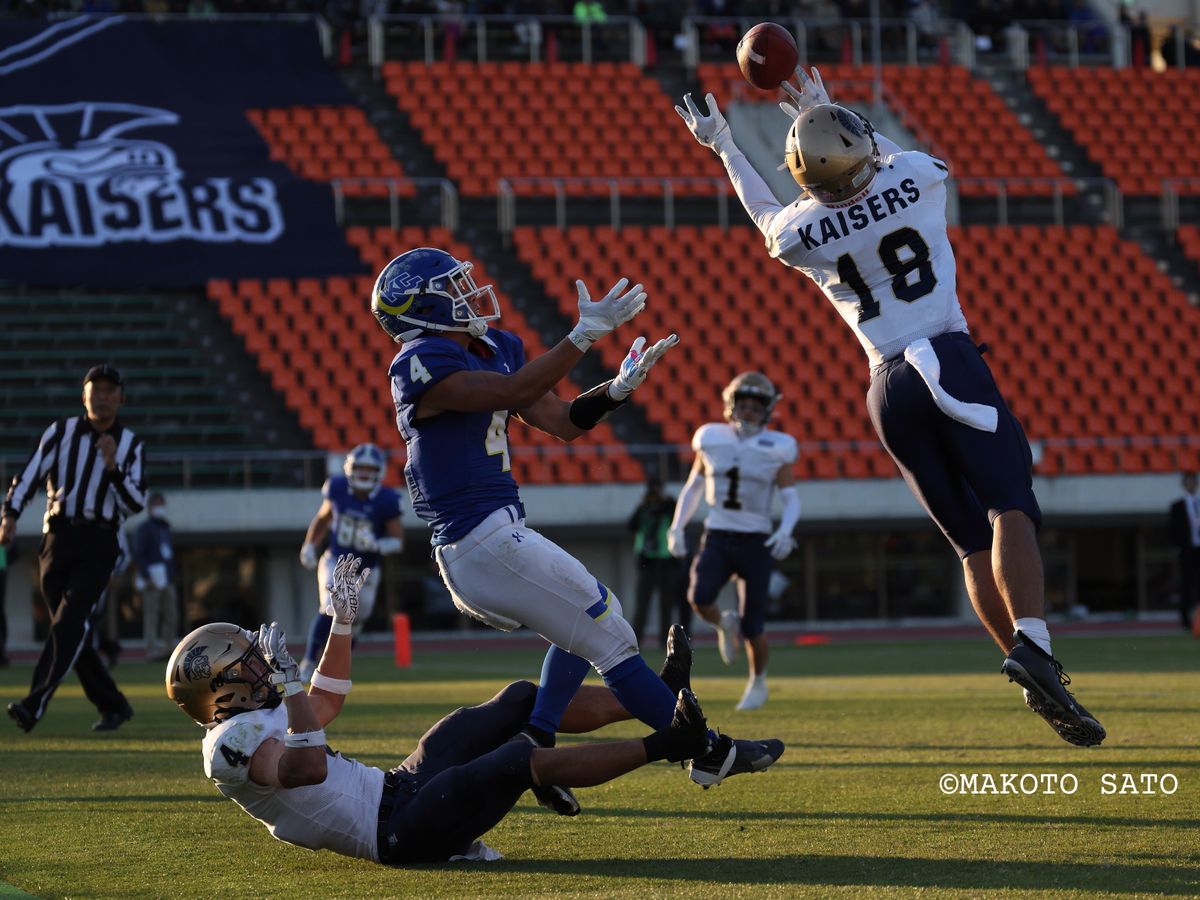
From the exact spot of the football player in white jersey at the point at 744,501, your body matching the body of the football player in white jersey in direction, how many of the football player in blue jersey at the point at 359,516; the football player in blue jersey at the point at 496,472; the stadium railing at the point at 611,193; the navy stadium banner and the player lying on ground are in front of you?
2

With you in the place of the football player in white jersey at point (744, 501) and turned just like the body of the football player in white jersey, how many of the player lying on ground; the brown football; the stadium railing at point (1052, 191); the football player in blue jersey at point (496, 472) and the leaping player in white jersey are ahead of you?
4

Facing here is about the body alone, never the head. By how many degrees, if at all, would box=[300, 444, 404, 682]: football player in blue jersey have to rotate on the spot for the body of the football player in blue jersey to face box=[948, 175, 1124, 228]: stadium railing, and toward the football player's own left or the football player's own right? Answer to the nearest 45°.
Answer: approximately 135° to the football player's own left

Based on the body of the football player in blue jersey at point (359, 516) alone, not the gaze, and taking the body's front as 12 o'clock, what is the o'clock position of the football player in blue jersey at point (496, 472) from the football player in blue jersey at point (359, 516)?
the football player in blue jersey at point (496, 472) is roughly at 12 o'clock from the football player in blue jersey at point (359, 516).

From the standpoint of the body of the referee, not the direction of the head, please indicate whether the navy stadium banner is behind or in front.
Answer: behind

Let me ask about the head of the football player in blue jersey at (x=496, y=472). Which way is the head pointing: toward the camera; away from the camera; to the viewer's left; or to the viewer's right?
to the viewer's right

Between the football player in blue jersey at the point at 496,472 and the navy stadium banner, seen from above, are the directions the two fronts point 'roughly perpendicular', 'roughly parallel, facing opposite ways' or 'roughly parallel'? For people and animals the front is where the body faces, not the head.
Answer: roughly perpendicular

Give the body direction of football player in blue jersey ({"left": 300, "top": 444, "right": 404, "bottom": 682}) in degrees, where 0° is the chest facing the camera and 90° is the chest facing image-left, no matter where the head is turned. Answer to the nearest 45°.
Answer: approximately 0°

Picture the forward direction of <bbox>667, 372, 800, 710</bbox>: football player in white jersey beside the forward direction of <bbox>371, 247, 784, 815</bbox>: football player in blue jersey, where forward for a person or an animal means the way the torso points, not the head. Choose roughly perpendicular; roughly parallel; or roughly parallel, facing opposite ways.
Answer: roughly perpendicular

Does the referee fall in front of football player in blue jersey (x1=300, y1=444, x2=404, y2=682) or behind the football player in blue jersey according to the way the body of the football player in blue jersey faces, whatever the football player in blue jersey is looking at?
in front

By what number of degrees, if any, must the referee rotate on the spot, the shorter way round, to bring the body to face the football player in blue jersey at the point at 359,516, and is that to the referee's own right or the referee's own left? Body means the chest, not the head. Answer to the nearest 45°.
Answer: approximately 135° to the referee's own left

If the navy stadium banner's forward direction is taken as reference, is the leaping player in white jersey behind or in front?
in front

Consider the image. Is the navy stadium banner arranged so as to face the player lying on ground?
yes

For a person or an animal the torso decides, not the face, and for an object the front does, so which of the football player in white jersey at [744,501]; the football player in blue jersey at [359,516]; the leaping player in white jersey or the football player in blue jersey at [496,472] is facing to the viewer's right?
the football player in blue jersey at [496,472]
